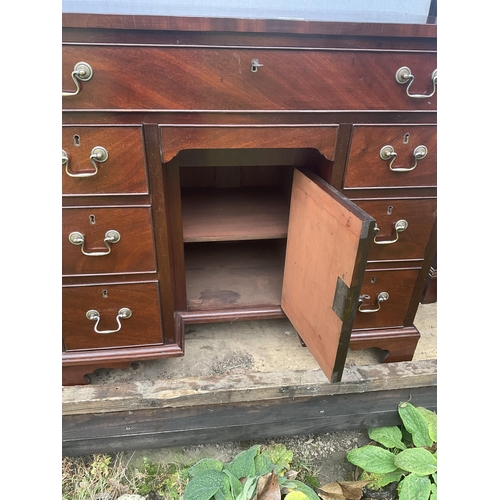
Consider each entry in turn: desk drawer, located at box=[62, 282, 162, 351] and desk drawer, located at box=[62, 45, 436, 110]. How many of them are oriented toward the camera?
2

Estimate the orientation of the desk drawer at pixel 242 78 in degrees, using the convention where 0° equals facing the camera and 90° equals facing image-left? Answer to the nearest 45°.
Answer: approximately 0°

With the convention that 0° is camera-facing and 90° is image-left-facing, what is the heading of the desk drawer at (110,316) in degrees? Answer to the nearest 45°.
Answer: approximately 0°
